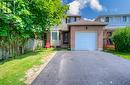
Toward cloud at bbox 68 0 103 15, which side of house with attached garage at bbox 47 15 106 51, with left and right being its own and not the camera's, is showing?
back

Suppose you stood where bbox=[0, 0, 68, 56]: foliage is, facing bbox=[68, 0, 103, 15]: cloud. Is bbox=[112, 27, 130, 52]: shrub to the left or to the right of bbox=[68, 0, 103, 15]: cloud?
right

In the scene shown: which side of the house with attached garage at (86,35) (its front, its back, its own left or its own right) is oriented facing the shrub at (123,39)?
left

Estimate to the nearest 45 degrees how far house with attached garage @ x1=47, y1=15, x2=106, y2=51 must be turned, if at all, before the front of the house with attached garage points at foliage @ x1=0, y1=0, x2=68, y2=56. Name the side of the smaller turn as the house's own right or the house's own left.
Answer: approximately 45° to the house's own right

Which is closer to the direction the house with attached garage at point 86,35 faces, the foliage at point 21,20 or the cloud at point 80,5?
the foliage

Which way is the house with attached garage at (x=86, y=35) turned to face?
toward the camera
